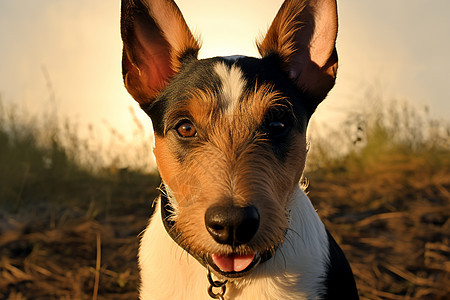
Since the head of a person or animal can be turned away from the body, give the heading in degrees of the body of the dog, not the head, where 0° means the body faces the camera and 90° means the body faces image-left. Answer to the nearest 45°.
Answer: approximately 0°
